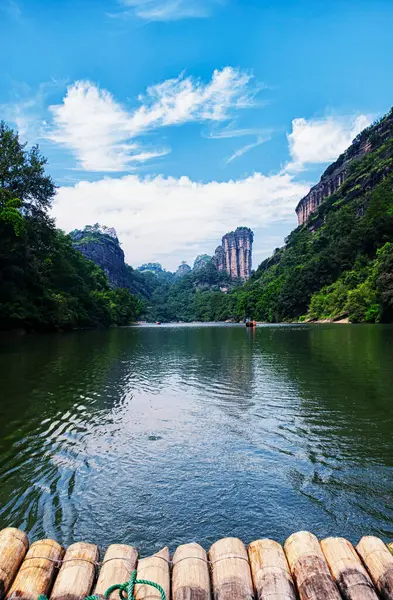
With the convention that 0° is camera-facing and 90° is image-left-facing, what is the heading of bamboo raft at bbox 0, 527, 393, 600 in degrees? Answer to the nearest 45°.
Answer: approximately 180°
